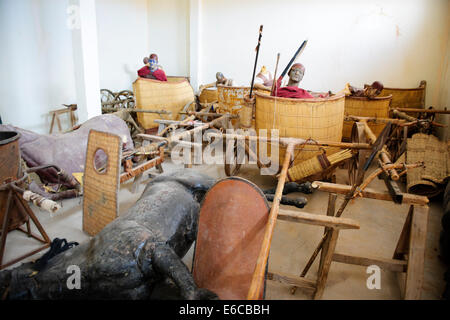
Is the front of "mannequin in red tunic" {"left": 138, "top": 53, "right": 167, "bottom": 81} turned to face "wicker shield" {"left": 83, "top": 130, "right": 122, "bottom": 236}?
yes

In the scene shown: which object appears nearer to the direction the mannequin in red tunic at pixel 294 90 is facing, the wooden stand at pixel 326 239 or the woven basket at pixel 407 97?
the wooden stand

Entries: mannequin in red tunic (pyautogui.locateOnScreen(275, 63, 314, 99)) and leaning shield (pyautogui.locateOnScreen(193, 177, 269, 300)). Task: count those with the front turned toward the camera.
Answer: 2

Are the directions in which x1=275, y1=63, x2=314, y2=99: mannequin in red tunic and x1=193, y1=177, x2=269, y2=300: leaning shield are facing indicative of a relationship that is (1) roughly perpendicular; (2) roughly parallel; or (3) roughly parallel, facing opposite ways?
roughly parallel

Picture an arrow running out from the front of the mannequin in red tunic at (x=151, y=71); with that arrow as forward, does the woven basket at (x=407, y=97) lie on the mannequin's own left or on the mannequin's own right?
on the mannequin's own left

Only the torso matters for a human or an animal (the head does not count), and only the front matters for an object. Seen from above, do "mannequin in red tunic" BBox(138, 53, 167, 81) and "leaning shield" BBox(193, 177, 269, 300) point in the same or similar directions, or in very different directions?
same or similar directions

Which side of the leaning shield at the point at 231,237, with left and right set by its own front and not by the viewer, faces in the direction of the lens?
front

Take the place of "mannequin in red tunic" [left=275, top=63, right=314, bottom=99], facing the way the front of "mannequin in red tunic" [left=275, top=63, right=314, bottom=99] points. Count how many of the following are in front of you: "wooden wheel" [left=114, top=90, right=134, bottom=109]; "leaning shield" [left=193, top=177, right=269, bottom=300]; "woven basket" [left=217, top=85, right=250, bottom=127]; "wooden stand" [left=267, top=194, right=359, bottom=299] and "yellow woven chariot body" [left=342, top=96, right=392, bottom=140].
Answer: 2

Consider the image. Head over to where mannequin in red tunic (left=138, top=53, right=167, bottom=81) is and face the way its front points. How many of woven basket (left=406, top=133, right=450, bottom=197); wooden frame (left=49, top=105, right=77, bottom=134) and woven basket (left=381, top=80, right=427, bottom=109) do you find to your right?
1

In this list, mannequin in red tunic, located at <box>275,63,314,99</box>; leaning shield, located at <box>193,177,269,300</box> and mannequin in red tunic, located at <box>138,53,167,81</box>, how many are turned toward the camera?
3

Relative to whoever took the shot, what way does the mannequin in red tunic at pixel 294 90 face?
facing the viewer

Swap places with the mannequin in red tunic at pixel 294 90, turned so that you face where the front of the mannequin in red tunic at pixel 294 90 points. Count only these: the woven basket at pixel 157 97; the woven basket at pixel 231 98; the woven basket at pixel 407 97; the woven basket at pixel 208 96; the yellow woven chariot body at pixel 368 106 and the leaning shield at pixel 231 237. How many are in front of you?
1

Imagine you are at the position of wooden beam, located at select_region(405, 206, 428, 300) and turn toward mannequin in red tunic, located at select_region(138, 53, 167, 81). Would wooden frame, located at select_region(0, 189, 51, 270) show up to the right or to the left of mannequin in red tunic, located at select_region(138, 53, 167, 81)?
left

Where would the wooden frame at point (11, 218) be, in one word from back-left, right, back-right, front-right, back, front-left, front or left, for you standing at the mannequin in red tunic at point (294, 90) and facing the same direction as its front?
front-right
